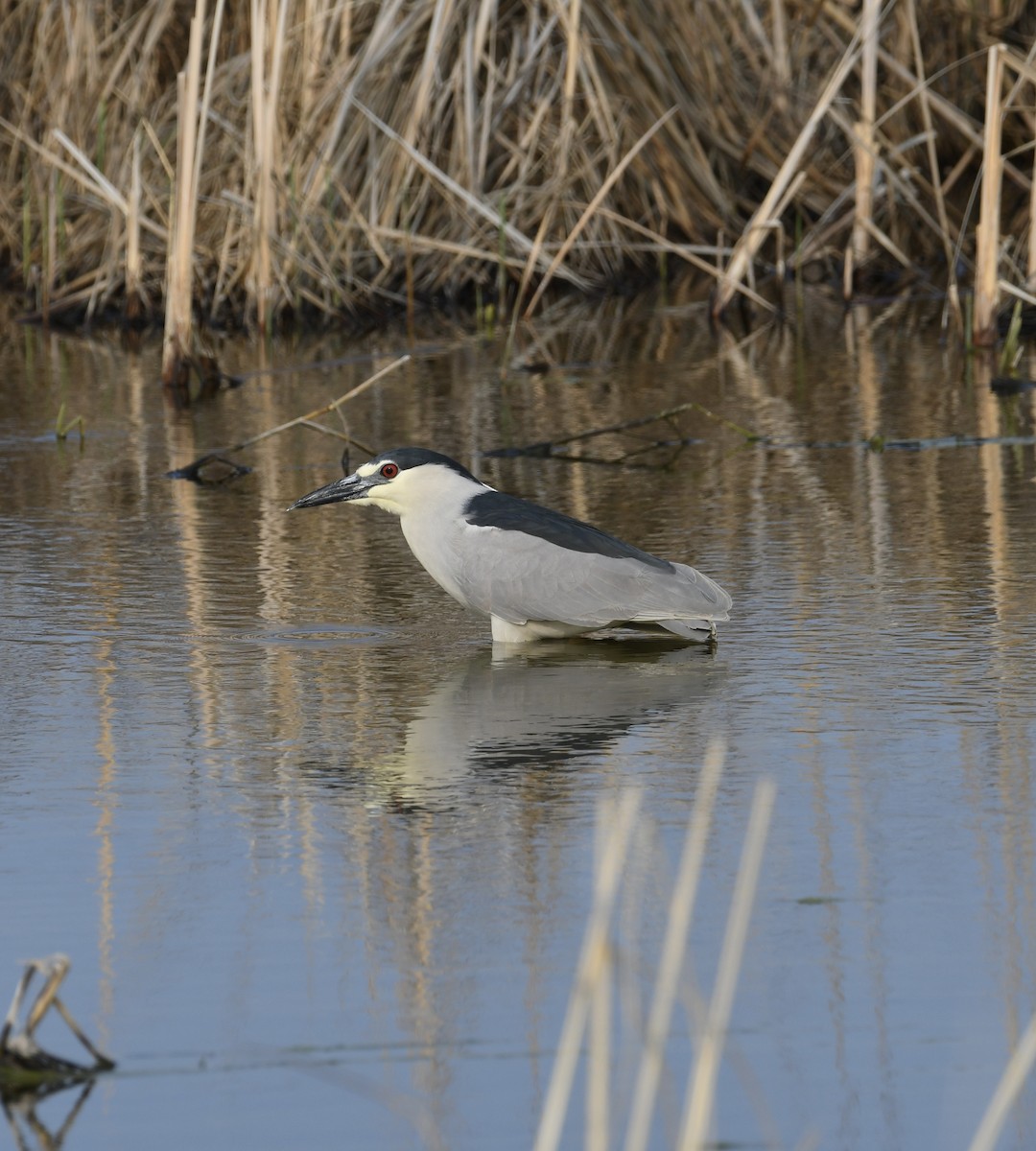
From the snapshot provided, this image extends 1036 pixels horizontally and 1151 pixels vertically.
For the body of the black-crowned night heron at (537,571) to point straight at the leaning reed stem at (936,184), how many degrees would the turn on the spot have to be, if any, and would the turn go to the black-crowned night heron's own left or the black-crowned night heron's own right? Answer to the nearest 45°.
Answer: approximately 90° to the black-crowned night heron's own right

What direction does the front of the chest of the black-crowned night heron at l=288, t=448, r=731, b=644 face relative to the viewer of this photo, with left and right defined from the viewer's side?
facing to the left of the viewer

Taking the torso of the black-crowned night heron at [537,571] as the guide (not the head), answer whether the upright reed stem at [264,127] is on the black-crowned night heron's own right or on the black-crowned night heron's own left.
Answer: on the black-crowned night heron's own right

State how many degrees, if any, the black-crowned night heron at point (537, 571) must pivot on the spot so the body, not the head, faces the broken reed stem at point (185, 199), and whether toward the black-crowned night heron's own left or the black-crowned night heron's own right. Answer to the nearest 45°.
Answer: approximately 90° to the black-crowned night heron's own right

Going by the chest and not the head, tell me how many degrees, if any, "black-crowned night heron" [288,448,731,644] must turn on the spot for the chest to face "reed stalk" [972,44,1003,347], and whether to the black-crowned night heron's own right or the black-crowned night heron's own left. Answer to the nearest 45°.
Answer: approximately 135° to the black-crowned night heron's own right

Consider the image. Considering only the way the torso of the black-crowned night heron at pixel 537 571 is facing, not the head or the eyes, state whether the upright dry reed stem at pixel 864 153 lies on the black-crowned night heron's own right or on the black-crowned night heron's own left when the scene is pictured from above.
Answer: on the black-crowned night heron's own right

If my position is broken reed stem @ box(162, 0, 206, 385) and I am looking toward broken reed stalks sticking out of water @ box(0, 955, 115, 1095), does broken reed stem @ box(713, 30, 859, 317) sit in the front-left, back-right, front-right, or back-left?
back-left

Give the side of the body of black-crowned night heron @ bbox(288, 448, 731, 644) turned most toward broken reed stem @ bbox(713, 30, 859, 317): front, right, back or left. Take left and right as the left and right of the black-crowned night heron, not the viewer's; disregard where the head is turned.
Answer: right

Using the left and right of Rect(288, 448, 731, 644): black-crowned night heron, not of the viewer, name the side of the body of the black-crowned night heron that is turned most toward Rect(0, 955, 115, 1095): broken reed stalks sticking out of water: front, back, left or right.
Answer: left
